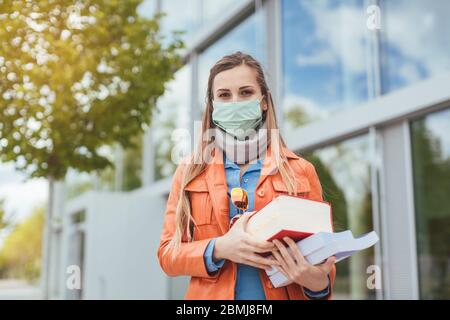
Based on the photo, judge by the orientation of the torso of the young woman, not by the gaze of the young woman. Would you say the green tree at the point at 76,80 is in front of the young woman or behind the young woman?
behind

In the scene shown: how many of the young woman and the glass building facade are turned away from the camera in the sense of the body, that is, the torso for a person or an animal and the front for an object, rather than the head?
0

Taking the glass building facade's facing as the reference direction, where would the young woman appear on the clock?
The young woman is roughly at 11 o'clock from the glass building facade.

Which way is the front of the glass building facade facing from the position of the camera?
facing the viewer and to the left of the viewer

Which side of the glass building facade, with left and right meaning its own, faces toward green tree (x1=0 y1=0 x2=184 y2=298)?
right

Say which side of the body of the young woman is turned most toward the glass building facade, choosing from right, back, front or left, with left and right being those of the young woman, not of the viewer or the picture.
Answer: back

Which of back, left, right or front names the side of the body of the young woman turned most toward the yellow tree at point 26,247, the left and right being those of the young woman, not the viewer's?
back

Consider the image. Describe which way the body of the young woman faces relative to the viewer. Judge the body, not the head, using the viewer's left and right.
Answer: facing the viewer

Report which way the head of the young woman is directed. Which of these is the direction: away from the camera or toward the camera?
toward the camera
